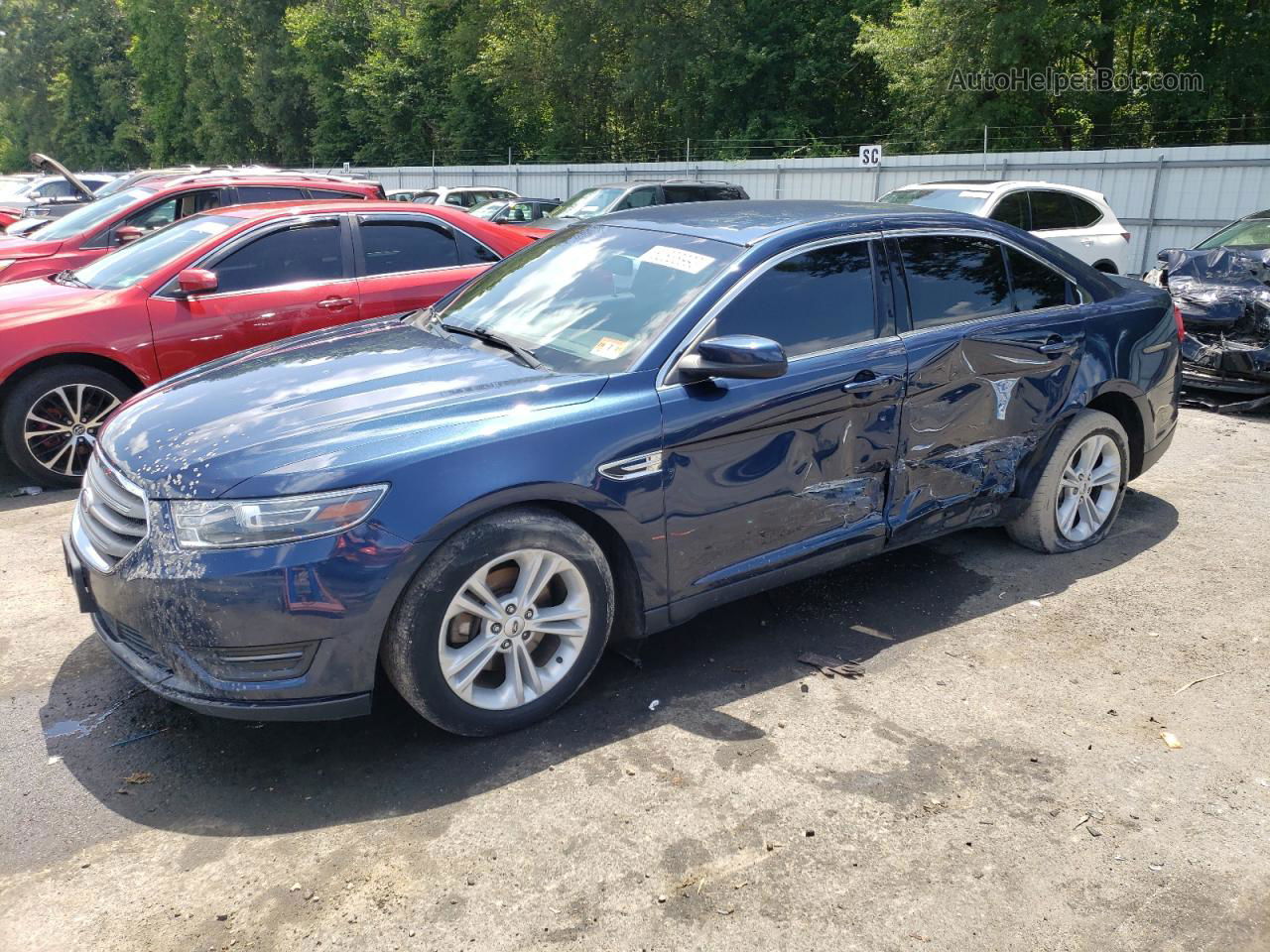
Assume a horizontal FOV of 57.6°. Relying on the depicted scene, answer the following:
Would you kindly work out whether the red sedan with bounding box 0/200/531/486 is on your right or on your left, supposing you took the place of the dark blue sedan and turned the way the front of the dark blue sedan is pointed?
on your right

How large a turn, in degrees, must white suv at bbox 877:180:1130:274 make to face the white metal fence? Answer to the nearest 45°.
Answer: approximately 135° to its right

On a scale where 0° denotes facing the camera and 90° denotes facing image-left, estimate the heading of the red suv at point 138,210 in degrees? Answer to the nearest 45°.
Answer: approximately 45°

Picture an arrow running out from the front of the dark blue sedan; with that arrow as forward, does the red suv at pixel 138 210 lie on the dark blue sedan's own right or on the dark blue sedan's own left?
on the dark blue sedan's own right

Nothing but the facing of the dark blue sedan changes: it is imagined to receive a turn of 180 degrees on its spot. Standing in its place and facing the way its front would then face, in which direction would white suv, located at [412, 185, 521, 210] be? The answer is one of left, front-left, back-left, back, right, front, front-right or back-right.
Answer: front-left

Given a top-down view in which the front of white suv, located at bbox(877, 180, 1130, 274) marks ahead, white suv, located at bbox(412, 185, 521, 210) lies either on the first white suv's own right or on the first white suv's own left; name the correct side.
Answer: on the first white suv's own right

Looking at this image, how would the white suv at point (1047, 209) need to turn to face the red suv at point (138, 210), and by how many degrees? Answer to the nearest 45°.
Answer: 0° — it already faces it

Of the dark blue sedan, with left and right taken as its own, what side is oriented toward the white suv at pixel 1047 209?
back

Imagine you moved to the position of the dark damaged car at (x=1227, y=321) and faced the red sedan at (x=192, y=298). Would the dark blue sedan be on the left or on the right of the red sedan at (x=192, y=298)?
left
